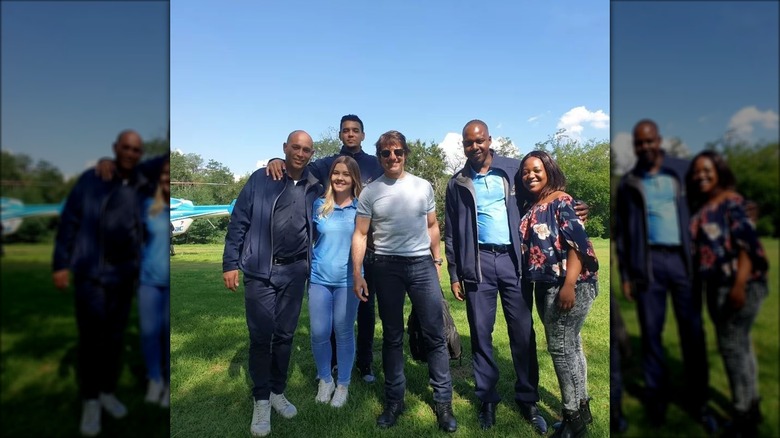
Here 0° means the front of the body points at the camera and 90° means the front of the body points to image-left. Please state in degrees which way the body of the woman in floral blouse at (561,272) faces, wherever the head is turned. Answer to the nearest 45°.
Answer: approximately 45°

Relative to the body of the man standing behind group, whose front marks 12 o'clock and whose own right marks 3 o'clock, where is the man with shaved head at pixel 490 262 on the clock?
The man with shaved head is roughly at 10 o'clock from the man standing behind group.

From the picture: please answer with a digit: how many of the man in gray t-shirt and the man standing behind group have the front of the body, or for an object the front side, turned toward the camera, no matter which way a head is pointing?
2
